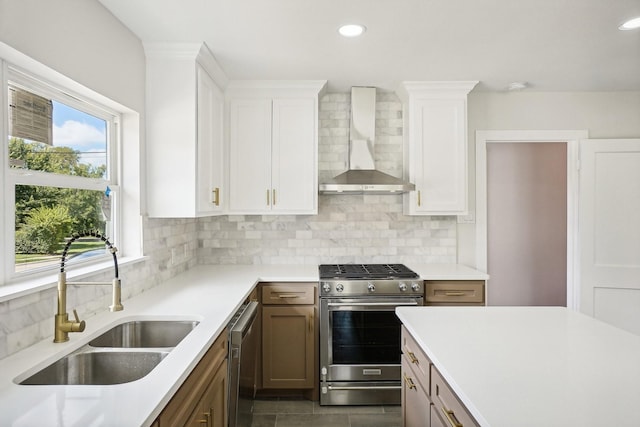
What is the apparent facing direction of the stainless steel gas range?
toward the camera

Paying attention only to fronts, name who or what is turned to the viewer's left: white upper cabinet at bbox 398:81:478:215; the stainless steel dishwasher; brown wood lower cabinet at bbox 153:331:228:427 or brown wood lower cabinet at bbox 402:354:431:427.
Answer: brown wood lower cabinet at bbox 402:354:431:427

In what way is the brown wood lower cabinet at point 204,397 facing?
to the viewer's right

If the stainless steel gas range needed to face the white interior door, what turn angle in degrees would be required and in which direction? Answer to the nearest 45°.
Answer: approximately 90° to its left

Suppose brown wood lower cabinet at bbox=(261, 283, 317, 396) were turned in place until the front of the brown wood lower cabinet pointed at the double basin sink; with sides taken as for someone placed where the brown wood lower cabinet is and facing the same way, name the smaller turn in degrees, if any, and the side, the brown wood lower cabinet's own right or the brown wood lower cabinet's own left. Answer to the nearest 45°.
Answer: approximately 45° to the brown wood lower cabinet's own right

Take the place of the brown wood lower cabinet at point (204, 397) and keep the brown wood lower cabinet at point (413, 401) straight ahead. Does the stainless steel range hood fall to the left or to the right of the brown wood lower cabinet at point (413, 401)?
left

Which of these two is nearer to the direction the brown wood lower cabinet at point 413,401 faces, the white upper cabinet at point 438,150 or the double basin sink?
the double basin sink

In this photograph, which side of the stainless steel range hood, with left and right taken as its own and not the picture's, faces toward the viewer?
front

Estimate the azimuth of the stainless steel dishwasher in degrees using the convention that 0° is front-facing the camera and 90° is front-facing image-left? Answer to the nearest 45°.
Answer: approximately 270°

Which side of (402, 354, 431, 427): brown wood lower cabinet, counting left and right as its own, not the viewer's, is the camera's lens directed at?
left
